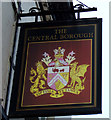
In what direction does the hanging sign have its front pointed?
toward the camera
